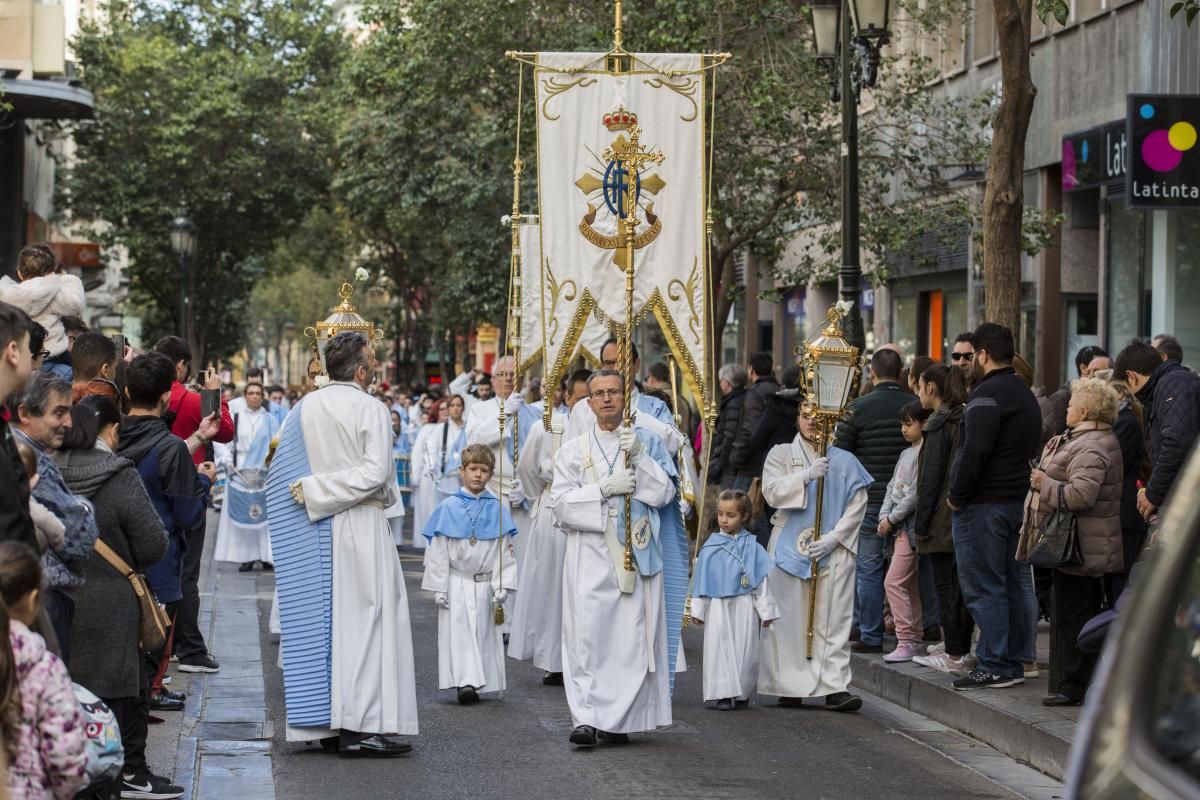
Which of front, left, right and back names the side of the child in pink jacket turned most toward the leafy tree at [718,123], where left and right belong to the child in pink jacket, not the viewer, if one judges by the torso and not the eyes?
front

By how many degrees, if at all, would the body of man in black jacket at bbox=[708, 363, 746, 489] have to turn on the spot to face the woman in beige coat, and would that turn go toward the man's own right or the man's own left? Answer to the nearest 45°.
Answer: approximately 90° to the man's own left

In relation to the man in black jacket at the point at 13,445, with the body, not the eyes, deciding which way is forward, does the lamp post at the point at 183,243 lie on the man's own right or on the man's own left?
on the man's own left

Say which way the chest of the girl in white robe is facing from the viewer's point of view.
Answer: toward the camera

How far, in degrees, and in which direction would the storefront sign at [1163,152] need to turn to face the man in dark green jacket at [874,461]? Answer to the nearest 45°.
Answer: approximately 45° to its right

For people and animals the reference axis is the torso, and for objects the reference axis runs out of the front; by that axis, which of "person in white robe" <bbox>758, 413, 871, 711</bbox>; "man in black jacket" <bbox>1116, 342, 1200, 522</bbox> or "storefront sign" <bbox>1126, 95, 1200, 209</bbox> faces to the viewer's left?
the man in black jacket

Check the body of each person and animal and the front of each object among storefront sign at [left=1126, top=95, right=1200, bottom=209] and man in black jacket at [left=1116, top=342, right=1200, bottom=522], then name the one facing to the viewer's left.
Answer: the man in black jacket

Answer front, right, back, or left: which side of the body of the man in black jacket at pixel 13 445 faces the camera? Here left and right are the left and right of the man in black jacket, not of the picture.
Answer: right

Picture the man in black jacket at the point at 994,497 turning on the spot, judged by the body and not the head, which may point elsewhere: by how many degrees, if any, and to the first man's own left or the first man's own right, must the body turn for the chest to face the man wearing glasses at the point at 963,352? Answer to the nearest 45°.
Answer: approximately 45° to the first man's own right

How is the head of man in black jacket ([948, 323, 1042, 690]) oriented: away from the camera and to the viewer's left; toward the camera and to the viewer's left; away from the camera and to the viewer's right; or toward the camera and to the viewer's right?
away from the camera and to the viewer's left

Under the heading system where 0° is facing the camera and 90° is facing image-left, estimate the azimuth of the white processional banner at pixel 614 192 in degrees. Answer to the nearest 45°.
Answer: approximately 0°

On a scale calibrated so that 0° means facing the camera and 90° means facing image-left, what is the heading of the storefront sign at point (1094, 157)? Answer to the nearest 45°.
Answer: approximately 45°

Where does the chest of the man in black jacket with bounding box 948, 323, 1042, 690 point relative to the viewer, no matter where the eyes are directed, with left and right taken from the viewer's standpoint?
facing away from the viewer and to the left of the viewer

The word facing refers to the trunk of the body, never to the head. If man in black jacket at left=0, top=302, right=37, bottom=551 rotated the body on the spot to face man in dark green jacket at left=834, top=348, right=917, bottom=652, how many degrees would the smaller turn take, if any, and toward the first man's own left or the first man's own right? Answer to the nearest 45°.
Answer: approximately 45° to the first man's own left

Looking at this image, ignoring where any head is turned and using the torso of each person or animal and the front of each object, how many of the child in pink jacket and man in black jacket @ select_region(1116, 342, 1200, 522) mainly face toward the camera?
0
